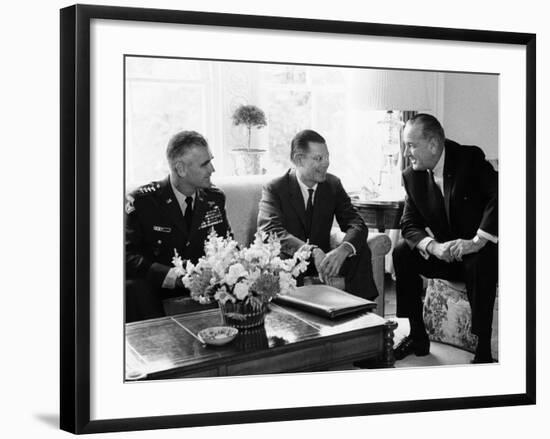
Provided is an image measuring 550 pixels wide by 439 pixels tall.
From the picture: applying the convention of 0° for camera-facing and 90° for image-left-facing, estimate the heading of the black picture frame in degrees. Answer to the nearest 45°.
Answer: approximately 315°

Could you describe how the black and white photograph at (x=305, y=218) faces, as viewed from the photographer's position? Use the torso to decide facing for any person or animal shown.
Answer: facing the viewer and to the right of the viewer
